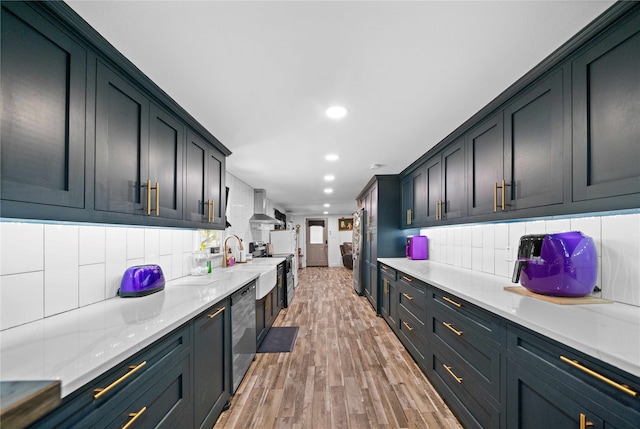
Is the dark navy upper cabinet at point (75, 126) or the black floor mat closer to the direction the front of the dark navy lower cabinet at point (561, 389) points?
the dark navy upper cabinet

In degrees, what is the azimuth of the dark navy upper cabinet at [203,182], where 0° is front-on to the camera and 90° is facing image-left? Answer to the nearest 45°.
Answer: approximately 315°

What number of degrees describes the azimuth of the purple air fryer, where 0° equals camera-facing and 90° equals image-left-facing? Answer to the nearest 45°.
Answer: approximately 45°

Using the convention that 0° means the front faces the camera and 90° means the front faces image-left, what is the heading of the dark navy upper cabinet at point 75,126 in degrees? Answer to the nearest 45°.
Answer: approximately 315°

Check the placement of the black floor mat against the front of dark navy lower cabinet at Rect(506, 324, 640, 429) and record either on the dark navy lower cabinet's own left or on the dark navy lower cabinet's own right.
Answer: on the dark navy lower cabinet's own right

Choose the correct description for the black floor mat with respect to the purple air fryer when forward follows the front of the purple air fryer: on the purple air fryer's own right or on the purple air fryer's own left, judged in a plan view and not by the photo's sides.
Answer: on the purple air fryer's own right
